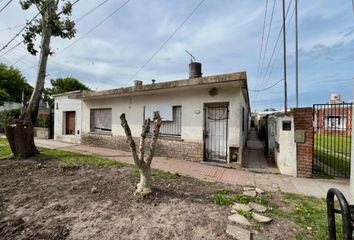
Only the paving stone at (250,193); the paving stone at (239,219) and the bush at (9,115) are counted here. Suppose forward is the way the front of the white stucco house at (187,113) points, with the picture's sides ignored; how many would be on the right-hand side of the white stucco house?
1

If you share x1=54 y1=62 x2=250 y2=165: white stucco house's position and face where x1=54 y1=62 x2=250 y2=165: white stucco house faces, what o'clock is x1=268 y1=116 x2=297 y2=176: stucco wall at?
The stucco wall is roughly at 9 o'clock from the white stucco house.

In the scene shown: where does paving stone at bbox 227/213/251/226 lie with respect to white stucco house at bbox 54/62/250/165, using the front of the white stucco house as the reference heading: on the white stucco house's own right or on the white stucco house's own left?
on the white stucco house's own left

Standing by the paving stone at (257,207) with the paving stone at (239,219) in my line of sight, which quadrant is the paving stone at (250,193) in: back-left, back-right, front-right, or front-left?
back-right

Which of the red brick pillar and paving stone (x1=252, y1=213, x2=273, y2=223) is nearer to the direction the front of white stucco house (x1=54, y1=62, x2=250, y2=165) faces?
the paving stone

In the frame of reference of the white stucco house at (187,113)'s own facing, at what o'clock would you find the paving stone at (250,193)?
The paving stone is roughly at 10 o'clock from the white stucco house.

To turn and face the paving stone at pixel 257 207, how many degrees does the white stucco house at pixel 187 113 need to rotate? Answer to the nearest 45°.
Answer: approximately 45° to its left

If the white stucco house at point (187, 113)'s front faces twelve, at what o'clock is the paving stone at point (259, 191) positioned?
The paving stone is roughly at 10 o'clock from the white stucco house.

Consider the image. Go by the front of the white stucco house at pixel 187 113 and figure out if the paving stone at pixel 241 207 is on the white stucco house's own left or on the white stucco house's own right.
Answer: on the white stucco house's own left

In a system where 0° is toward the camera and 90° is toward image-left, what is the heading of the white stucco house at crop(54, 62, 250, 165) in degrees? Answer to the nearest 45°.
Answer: approximately 45°

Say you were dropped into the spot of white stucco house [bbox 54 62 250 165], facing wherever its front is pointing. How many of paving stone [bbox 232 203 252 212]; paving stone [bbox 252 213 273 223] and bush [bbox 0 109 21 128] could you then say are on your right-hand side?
1

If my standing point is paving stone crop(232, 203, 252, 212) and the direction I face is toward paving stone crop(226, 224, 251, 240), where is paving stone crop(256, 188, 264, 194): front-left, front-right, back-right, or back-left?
back-left

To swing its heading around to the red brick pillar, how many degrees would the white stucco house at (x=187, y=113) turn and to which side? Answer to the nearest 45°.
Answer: approximately 90° to its left

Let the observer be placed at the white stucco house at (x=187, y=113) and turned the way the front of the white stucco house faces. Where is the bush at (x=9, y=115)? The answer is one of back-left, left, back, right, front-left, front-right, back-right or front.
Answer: right
